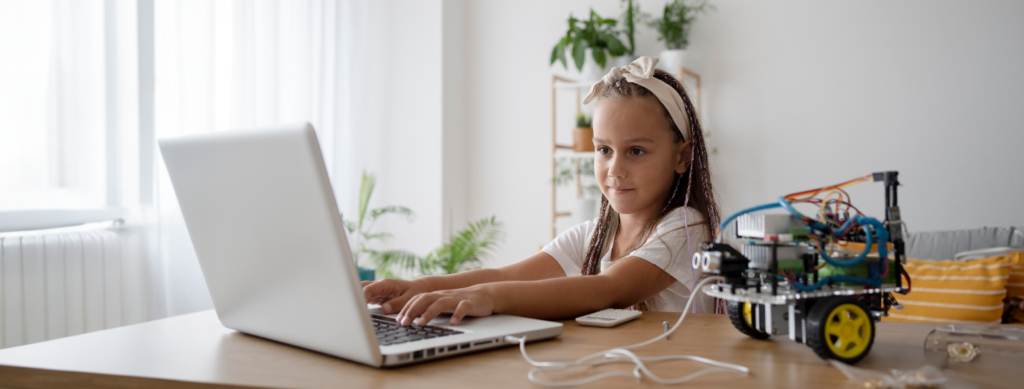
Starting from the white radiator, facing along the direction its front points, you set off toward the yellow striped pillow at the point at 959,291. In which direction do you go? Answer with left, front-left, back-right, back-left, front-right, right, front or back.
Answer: front

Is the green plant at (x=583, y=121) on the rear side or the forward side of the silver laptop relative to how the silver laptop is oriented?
on the forward side

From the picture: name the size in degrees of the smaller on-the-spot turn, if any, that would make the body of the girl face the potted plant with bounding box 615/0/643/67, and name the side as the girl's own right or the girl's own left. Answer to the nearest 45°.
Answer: approximately 135° to the girl's own right

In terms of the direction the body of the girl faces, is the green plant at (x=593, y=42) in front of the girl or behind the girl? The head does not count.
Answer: behind

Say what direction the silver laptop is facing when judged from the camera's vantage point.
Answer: facing away from the viewer and to the right of the viewer

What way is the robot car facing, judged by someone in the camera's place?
facing the viewer and to the left of the viewer

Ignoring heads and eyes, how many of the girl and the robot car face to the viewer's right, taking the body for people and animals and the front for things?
0

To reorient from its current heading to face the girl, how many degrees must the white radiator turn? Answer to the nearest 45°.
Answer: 0° — it already faces them

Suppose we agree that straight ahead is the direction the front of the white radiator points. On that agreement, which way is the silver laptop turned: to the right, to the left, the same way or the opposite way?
to the left

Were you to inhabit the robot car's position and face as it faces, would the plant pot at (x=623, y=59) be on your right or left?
on your right

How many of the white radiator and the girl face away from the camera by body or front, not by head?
0

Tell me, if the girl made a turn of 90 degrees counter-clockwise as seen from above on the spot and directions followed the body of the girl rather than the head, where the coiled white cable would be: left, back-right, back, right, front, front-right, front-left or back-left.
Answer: front-right

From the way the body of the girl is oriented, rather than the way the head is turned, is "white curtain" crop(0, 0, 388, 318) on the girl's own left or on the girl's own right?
on the girl's own right
